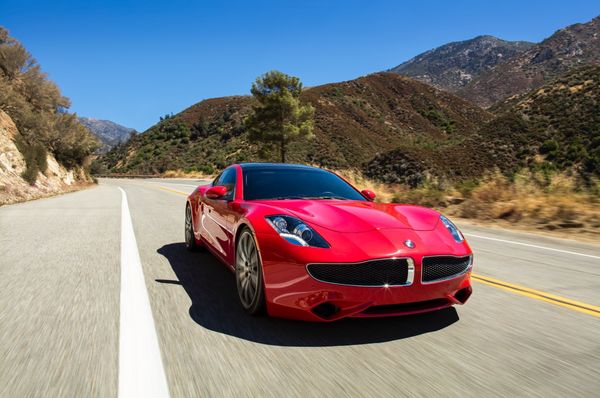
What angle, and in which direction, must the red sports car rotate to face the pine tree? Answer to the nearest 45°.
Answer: approximately 135° to its left

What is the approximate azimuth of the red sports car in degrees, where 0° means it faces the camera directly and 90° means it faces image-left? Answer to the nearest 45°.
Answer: approximately 315°
